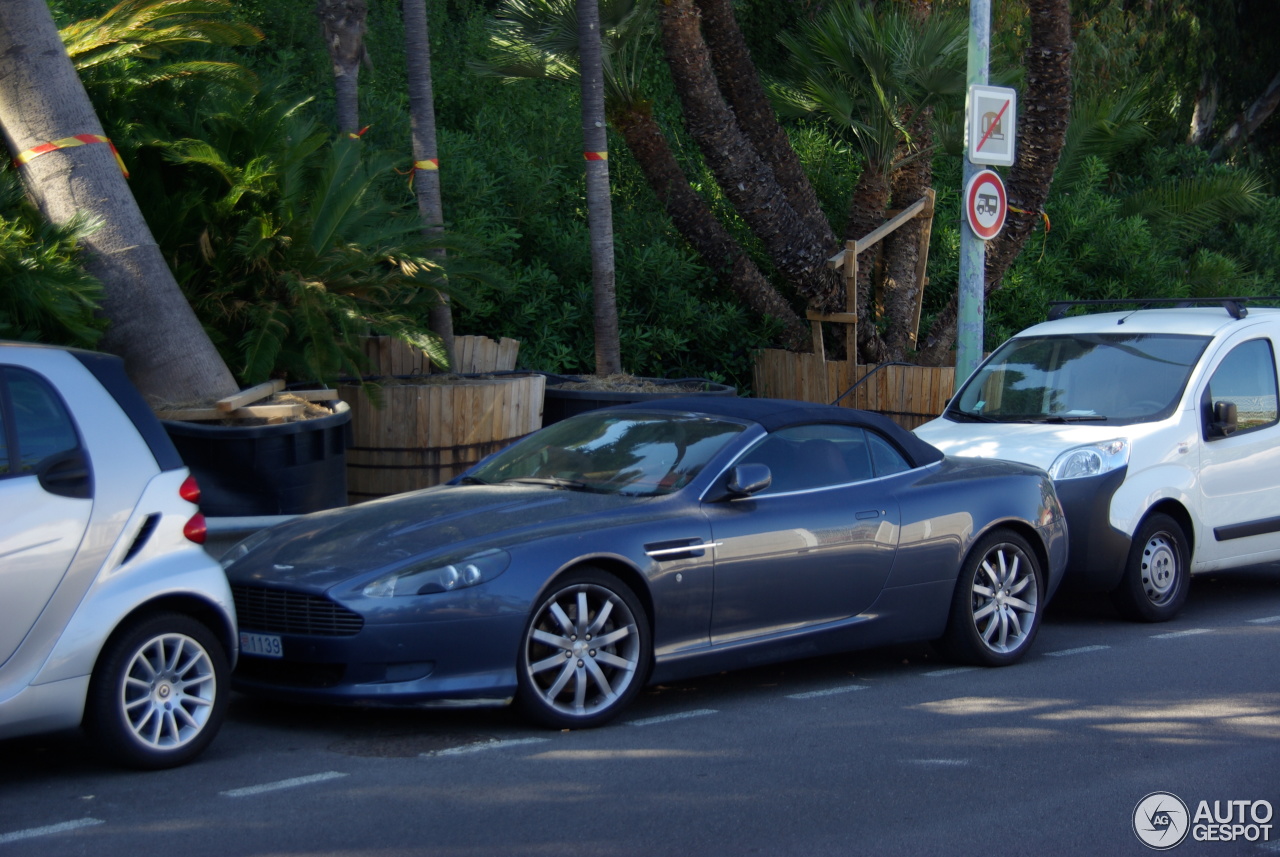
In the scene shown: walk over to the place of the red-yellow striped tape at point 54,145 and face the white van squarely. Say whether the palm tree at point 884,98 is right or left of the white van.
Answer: left

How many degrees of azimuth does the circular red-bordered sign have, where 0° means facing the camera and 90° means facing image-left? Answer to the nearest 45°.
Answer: approximately 315°

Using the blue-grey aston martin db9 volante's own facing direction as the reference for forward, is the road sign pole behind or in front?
behind

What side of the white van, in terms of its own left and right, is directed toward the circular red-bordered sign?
right

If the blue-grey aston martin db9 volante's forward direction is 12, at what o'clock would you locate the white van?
The white van is roughly at 6 o'clock from the blue-grey aston martin db9 volante.

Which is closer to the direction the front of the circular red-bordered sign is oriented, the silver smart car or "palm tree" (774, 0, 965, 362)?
the silver smart car

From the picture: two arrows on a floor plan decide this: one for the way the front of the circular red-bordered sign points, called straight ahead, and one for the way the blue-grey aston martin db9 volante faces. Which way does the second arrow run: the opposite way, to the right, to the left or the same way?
to the right

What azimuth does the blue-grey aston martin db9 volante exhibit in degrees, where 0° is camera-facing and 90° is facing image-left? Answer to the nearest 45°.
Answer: approximately 45°

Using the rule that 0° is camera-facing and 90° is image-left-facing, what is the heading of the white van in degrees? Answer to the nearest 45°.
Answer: approximately 45°

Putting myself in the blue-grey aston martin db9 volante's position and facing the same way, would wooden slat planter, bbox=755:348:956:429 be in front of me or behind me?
behind

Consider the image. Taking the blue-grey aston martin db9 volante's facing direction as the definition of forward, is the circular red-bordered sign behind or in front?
behind
